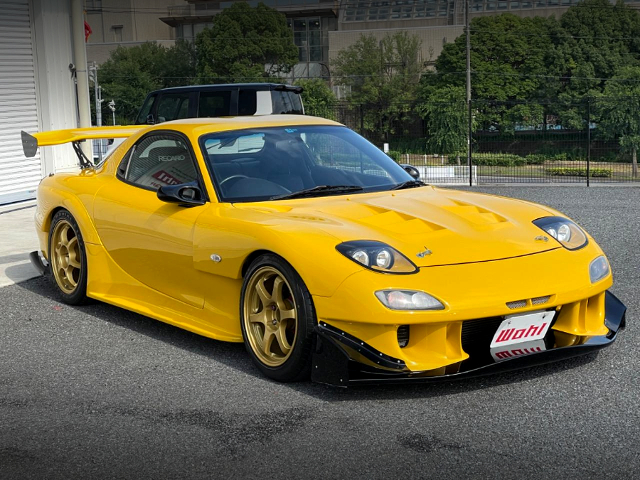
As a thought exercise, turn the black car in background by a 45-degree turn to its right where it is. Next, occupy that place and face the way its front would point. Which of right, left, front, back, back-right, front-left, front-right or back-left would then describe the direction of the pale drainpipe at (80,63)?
front-left

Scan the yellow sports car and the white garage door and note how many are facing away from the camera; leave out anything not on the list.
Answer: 0

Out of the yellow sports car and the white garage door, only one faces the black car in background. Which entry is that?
the white garage door

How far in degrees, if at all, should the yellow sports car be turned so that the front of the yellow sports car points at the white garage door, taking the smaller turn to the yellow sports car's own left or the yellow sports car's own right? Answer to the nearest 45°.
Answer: approximately 180°

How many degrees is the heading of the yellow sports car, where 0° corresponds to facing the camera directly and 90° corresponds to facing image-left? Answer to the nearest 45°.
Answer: approximately 315°

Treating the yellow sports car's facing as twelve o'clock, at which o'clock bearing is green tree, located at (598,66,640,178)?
The green tree is roughly at 8 o'clock from the yellow sports car.

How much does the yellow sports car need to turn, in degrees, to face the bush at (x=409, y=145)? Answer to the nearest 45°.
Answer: approximately 135° to its left

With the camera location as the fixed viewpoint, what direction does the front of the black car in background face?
facing away from the viewer and to the left of the viewer

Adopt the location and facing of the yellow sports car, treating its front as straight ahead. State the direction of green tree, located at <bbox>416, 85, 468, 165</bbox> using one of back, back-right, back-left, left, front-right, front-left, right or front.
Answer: back-left

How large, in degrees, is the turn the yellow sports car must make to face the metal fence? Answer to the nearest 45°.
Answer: approximately 135° to its left

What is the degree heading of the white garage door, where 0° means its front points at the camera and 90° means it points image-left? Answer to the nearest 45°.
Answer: approximately 315°
